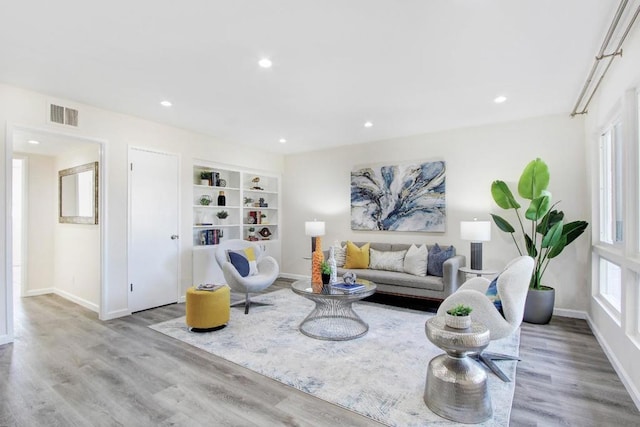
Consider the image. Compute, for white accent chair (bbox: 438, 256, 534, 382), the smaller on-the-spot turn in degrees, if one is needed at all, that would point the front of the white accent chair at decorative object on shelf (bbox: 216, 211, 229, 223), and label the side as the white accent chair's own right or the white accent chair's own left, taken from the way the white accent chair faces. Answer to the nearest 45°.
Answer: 0° — it already faces it

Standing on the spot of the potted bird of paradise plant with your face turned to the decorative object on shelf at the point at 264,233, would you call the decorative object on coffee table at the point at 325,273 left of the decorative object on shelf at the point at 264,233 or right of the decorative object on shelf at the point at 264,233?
left

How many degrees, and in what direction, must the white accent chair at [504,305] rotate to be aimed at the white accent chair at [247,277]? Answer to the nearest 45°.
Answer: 0° — it already faces it

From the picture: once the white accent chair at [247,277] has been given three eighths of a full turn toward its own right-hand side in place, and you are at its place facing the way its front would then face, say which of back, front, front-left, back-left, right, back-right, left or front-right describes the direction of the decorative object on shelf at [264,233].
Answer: right

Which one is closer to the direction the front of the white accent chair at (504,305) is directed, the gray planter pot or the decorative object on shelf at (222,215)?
the decorative object on shelf

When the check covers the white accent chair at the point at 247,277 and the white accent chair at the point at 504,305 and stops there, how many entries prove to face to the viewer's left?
1

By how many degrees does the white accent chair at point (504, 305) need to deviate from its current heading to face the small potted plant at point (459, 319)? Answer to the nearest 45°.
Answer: approximately 45° to its left

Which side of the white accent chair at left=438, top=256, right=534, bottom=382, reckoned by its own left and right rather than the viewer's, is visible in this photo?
left

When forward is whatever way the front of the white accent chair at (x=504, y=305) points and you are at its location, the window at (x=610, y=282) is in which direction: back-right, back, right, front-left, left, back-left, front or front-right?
back-right

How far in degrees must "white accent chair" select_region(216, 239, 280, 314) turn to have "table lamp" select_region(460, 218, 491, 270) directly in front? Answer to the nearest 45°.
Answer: approximately 45° to its left
